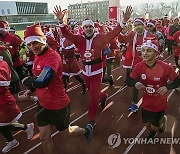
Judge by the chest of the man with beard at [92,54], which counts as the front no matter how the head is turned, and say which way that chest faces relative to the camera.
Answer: toward the camera
